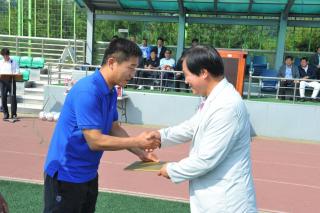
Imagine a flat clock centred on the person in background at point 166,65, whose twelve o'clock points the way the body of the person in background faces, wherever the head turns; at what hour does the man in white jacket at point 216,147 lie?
The man in white jacket is roughly at 12 o'clock from the person in background.

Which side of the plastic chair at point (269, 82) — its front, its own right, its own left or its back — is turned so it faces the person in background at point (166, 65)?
right

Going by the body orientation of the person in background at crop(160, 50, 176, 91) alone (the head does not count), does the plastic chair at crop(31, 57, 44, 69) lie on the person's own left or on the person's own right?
on the person's own right

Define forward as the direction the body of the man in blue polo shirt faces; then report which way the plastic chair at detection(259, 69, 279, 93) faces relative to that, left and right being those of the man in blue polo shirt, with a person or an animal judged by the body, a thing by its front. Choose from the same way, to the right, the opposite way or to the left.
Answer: to the right

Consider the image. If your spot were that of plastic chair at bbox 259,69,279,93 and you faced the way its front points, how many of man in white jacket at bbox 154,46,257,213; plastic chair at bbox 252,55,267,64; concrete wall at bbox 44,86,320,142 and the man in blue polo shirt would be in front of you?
3

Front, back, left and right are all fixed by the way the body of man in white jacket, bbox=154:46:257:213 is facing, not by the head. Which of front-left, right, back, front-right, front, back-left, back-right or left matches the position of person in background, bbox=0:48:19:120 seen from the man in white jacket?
front-right

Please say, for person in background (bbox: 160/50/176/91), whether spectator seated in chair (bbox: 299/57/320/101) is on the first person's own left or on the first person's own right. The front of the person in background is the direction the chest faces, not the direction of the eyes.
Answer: on the first person's own left

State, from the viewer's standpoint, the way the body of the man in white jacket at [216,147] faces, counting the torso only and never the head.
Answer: to the viewer's left

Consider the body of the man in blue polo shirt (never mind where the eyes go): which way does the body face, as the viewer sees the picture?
to the viewer's right

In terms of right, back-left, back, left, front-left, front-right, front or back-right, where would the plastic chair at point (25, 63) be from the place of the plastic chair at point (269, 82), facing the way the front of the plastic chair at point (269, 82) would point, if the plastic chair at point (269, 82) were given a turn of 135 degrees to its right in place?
front-left

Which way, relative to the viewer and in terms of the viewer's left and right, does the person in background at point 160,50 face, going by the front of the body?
facing the viewer

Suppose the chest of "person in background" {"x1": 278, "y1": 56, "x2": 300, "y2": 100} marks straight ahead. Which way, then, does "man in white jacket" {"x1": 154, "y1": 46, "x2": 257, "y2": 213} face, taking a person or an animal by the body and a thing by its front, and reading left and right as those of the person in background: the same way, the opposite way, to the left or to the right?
to the right

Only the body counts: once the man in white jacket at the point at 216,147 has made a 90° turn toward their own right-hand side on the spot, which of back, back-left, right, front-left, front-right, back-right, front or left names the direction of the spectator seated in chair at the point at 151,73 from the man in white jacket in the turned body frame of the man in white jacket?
front
